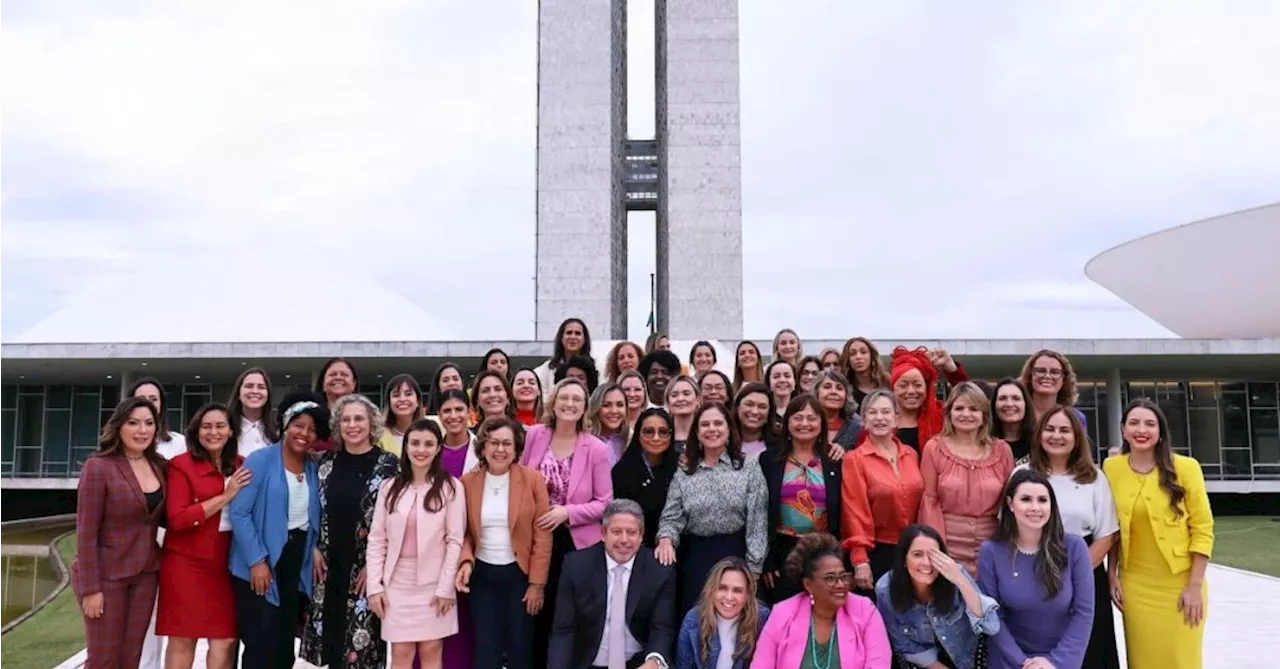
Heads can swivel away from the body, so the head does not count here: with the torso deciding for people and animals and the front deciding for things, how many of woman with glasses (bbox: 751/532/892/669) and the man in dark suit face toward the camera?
2

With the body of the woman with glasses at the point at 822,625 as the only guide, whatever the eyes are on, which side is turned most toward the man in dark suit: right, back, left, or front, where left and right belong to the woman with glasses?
right

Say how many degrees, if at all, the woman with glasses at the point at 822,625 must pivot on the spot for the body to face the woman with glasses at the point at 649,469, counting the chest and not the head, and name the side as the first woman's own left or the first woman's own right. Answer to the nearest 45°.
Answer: approximately 135° to the first woman's own right

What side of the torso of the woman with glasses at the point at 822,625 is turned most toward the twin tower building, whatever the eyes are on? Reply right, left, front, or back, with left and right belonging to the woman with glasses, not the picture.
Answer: back

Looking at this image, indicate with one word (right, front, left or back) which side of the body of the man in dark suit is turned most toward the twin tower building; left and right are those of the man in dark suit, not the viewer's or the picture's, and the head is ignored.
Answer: back

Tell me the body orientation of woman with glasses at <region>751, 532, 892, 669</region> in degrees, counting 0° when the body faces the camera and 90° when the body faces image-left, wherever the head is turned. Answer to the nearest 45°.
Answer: approximately 0°

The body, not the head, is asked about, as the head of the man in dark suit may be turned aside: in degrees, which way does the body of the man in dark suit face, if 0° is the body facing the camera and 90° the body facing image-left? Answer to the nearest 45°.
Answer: approximately 0°
